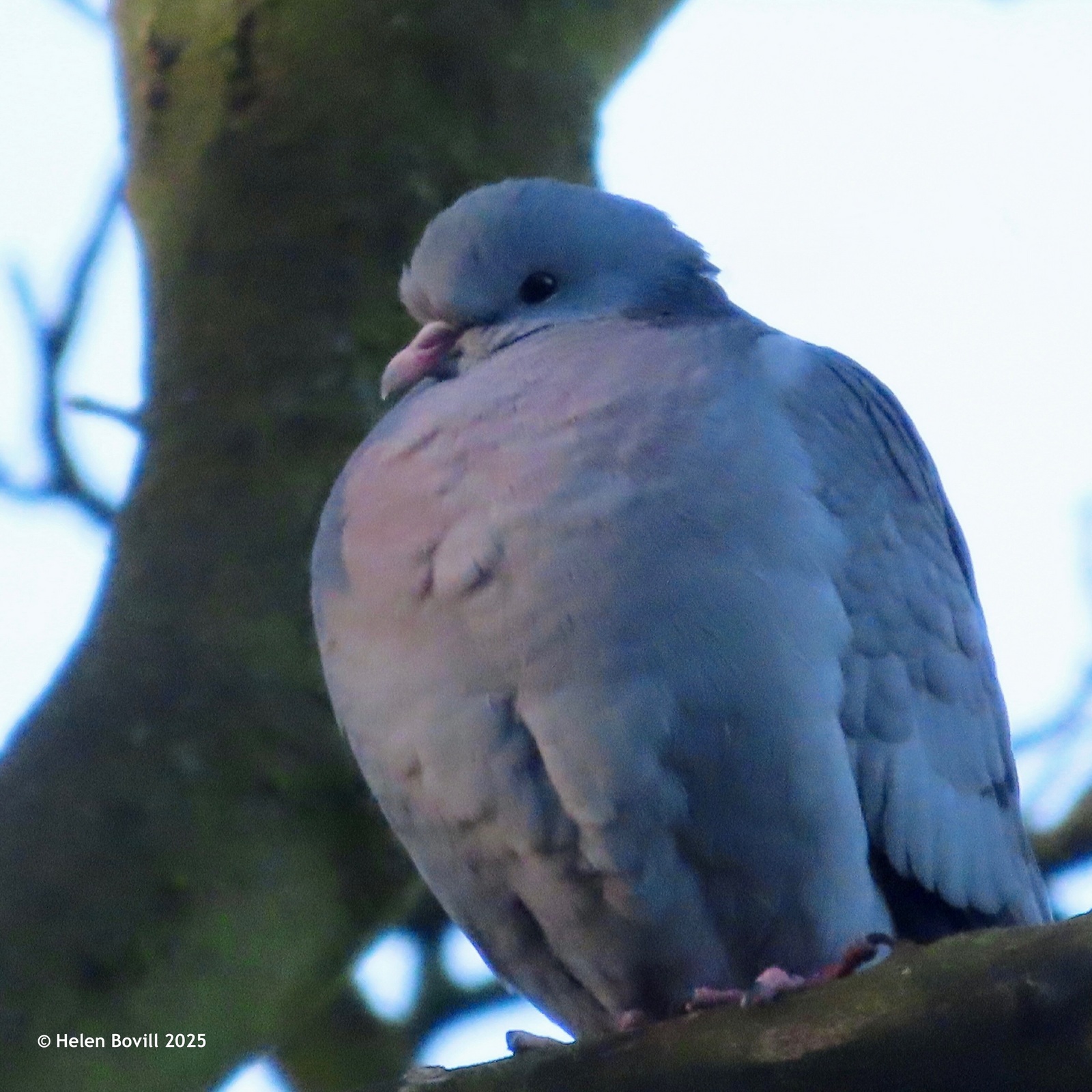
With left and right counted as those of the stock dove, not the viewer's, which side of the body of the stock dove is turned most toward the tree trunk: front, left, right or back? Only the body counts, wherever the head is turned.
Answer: right
